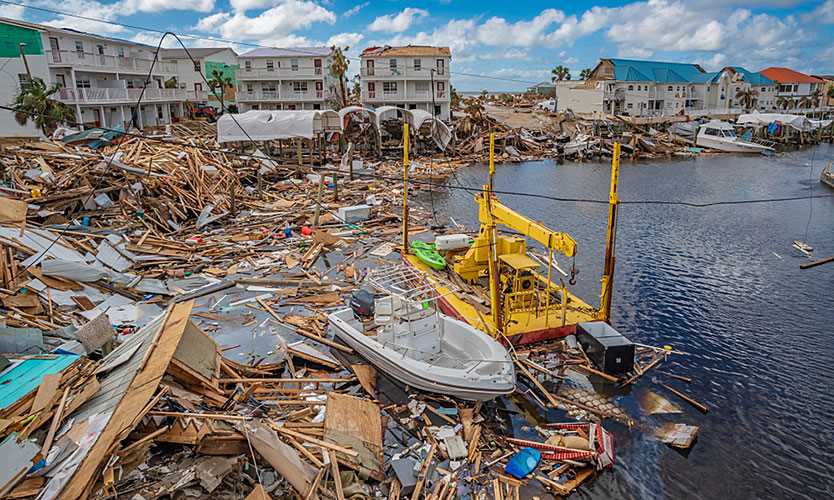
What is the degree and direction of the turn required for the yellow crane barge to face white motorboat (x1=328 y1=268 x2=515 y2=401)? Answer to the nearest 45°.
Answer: approximately 90° to its right

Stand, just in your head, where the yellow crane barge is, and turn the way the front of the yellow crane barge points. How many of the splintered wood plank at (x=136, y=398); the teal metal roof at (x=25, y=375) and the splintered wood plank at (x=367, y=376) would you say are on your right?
3

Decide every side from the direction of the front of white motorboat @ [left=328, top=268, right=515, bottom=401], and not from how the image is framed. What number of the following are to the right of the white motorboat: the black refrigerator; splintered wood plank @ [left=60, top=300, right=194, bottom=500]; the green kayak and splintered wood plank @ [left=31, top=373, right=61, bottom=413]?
2

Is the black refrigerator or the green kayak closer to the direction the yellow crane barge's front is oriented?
the black refrigerator

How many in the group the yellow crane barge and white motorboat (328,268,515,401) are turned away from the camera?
0

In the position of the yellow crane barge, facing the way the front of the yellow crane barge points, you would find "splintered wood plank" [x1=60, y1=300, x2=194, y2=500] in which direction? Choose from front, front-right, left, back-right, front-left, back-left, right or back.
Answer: right

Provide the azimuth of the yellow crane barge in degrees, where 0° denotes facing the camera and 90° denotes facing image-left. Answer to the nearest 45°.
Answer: approximately 315°

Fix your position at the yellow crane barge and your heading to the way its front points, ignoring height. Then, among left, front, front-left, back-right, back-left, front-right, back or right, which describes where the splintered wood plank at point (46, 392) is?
right

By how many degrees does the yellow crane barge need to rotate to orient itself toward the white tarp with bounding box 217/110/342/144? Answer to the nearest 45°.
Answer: approximately 180°

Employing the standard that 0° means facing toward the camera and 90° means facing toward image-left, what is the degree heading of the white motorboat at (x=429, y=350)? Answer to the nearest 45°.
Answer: approximately 315°

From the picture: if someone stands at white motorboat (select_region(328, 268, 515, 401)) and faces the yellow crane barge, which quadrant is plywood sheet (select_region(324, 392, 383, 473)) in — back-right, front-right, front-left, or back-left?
back-right
